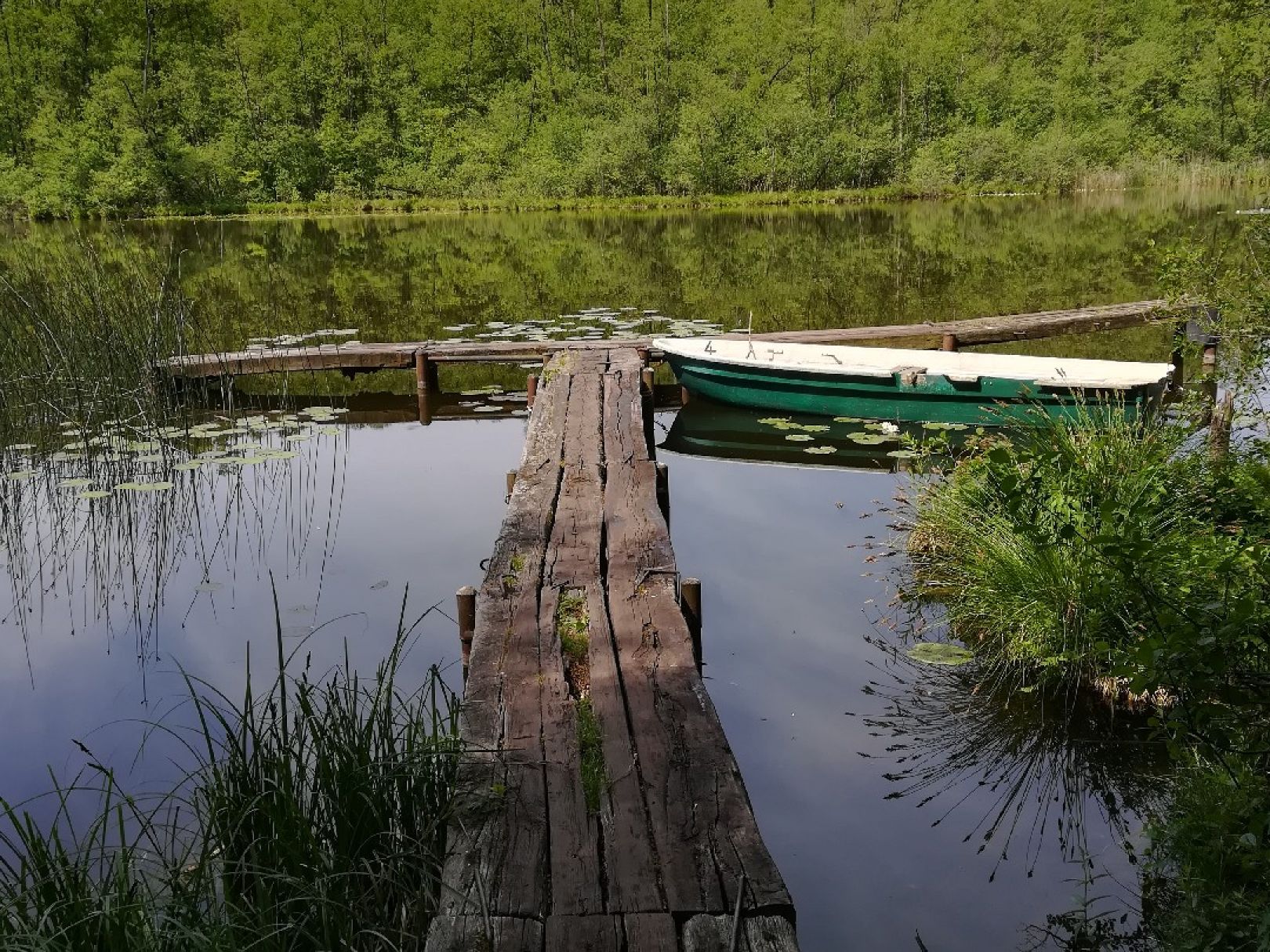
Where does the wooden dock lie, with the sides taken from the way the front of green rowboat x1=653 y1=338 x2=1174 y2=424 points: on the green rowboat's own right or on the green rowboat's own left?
on the green rowboat's own left

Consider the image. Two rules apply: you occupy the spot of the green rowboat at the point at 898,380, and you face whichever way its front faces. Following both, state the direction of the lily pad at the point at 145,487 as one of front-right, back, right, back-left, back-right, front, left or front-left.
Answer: front-left

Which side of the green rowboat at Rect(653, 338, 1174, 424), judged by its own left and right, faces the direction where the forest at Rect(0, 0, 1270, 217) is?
right

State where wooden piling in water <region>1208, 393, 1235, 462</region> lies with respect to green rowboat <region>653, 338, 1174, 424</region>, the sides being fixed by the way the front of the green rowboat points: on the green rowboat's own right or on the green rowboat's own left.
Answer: on the green rowboat's own left

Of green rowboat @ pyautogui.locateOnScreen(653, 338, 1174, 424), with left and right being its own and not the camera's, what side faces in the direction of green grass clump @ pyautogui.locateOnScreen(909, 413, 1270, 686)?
left

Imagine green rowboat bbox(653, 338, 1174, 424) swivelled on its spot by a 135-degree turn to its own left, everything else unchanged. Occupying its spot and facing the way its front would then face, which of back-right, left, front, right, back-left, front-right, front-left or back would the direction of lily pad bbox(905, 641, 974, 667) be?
front-right

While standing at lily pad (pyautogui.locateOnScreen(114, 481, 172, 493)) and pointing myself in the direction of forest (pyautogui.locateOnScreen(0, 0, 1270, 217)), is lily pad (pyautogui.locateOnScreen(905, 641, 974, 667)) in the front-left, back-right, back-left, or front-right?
back-right

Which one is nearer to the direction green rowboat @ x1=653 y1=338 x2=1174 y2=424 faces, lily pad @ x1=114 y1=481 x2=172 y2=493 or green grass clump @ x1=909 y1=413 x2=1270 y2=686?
the lily pad

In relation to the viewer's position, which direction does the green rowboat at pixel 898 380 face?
facing to the left of the viewer
